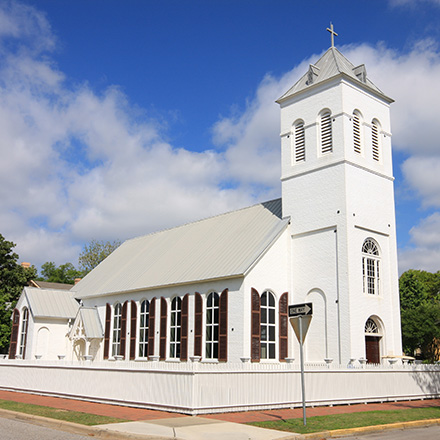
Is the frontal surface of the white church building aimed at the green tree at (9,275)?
no

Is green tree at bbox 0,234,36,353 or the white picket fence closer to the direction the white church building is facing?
the white picket fence

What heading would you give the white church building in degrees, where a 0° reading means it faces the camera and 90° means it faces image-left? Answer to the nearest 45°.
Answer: approximately 315°
